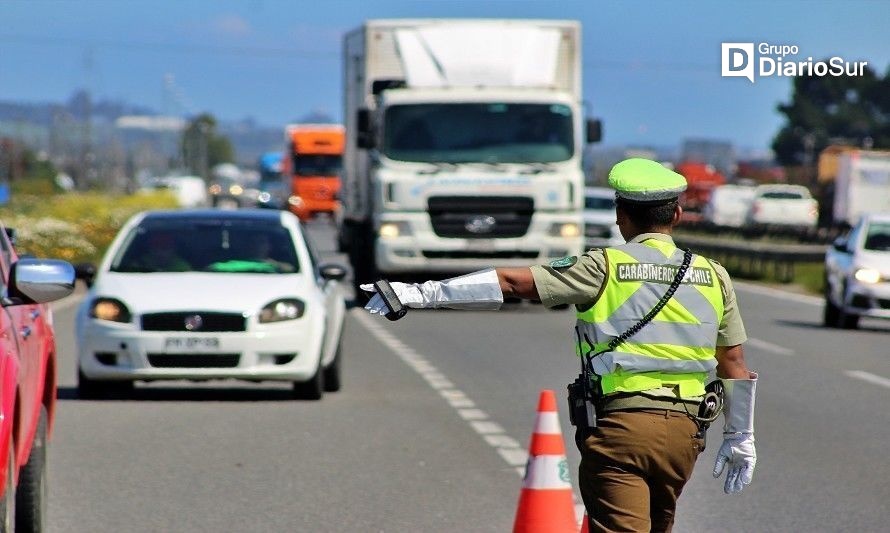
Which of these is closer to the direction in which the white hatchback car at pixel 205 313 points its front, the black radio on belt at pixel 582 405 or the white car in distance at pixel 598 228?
the black radio on belt

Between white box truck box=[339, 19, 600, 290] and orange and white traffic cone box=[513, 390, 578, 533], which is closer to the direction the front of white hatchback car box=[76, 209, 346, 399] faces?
the orange and white traffic cone

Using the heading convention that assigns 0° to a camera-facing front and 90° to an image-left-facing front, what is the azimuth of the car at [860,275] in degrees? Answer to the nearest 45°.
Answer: approximately 315°

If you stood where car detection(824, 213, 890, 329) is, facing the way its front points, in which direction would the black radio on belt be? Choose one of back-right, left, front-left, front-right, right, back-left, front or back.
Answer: front-right

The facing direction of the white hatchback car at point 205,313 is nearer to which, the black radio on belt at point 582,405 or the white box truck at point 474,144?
the black radio on belt

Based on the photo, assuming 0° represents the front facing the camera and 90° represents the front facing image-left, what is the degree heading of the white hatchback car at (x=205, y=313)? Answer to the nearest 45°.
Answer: approximately 0°
